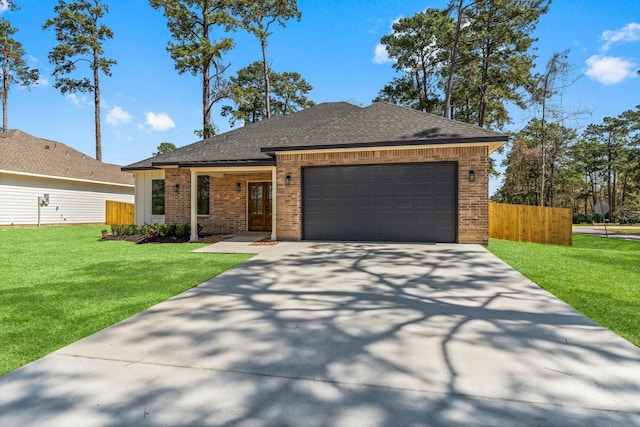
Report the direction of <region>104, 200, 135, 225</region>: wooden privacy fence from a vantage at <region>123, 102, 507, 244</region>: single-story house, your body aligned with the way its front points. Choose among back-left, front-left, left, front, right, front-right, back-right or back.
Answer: back-right

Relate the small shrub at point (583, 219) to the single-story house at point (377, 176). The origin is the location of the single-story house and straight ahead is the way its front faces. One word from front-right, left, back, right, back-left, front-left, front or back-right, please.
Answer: back-left

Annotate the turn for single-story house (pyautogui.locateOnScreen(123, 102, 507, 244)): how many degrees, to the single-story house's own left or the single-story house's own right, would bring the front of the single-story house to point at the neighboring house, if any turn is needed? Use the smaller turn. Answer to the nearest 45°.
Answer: approximately 135° to the single-story house's own right

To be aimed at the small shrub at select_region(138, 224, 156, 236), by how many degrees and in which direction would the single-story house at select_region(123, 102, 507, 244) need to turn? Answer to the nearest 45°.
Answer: approximately 90° to its right

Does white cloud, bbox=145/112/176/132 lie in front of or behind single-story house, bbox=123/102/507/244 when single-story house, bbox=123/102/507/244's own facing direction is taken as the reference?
behind

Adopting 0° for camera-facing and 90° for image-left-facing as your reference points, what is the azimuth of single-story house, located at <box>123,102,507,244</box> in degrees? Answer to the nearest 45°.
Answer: approximately 0°

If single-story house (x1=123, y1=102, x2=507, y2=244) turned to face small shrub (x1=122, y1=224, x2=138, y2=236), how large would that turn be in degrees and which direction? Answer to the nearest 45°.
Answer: approximately 90° to its right

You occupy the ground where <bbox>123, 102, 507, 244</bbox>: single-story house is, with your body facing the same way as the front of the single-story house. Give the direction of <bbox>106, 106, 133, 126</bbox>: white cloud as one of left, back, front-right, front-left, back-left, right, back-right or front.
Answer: back-right

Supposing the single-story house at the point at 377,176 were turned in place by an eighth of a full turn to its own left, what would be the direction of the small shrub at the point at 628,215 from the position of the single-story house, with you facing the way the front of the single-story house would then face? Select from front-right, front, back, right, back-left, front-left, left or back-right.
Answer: left

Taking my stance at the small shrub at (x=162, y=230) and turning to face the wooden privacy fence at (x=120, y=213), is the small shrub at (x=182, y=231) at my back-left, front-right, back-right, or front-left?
back-right
